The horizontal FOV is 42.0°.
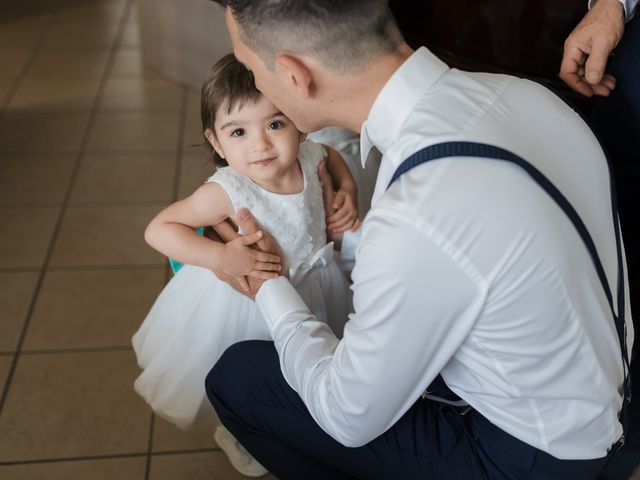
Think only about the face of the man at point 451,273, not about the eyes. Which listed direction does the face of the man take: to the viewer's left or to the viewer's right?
to the viewer's left

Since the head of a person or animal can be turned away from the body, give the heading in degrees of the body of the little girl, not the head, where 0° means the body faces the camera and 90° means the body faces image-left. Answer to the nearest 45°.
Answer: approximately 315°
